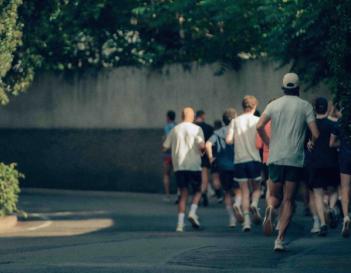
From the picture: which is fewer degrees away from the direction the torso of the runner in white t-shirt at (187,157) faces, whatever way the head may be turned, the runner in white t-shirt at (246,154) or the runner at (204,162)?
the runner

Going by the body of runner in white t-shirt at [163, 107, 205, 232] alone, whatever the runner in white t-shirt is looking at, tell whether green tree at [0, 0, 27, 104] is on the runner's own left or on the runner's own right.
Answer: on the runner's own left

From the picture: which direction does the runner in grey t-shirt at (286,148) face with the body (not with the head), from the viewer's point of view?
away from the camera

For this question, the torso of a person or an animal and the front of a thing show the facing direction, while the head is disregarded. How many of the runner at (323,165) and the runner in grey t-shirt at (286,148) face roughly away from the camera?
2

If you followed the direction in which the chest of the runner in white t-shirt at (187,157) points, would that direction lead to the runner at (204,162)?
yes

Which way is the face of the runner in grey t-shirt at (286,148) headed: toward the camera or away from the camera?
away from the camera

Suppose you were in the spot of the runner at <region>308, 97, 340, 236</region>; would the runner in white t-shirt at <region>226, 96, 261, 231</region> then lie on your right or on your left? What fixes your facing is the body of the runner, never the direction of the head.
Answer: on your left

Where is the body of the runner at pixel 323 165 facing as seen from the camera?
away from the camera

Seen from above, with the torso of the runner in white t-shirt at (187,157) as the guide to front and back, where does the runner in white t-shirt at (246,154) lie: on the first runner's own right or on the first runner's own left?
on the first runner's own right

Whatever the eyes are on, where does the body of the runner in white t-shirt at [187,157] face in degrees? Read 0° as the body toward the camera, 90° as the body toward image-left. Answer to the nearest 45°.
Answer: approximately 180°
